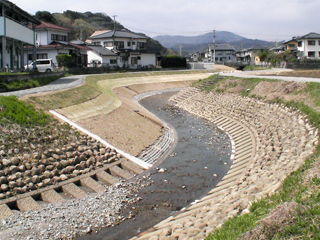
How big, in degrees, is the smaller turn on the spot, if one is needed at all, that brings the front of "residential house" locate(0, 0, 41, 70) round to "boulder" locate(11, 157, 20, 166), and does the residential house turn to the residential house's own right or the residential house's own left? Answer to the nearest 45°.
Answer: approximately 45° to the residential house's own right

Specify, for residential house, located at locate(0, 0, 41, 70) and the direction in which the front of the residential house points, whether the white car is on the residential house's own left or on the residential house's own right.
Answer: on the residential house's own left

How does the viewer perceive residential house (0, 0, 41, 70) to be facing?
facing the viewer and to the right of the viewer

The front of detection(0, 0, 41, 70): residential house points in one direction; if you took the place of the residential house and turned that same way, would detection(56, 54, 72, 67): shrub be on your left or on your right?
on your left
